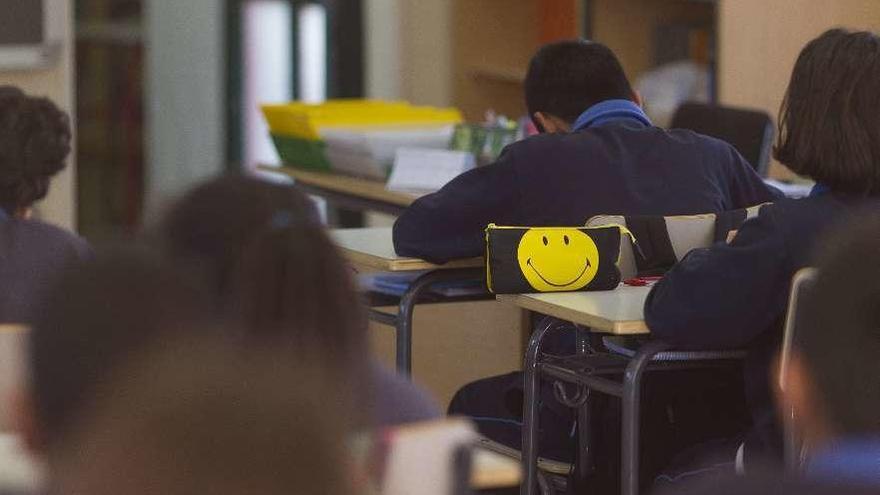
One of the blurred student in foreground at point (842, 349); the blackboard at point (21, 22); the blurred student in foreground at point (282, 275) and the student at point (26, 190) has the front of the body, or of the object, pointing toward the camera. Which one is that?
the blackboard

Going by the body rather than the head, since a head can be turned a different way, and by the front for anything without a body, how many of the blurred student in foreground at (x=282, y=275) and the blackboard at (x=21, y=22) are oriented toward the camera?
1

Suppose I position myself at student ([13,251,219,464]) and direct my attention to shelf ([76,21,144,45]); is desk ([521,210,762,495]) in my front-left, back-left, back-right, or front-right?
front-right

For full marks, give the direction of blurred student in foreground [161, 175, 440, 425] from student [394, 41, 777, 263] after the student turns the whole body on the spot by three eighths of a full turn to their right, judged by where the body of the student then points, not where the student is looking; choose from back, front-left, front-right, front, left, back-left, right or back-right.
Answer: front-right

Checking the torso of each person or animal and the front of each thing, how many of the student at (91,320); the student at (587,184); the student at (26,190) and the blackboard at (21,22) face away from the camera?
3

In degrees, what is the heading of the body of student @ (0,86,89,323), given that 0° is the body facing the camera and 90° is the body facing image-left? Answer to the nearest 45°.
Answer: approximately 180°

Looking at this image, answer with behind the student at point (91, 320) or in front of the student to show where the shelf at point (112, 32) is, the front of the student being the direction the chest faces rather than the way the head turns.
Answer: in front

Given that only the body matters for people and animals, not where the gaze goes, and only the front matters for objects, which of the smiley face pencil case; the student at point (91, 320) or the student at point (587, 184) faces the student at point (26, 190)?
the student at point (91, 320)

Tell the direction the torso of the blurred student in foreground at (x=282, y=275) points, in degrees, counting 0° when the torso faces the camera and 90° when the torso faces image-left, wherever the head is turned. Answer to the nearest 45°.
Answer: approximately 135°

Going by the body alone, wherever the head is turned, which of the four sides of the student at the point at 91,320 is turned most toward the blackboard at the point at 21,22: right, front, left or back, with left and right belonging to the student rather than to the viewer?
front

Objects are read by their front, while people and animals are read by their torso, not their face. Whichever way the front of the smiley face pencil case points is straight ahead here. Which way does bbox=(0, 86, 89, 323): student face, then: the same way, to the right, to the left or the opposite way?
the opposite way

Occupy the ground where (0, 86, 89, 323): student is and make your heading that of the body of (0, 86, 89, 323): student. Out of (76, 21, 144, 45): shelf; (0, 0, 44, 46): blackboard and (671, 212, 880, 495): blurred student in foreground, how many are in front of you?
2

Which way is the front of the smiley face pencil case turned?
toward the camera

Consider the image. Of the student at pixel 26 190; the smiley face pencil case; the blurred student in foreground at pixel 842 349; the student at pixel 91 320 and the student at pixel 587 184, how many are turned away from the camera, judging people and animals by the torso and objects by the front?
4

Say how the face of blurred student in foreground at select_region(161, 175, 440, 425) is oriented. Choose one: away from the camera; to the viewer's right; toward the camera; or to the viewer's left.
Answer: away from the camera

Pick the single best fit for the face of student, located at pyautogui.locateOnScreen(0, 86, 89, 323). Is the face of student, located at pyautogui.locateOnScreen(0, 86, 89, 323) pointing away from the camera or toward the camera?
away from the camera

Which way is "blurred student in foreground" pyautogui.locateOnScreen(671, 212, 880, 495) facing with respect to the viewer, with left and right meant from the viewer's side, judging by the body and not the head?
facing away from the viewer

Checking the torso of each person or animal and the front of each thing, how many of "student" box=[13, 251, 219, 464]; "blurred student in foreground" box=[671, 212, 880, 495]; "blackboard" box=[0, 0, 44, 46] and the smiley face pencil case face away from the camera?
2

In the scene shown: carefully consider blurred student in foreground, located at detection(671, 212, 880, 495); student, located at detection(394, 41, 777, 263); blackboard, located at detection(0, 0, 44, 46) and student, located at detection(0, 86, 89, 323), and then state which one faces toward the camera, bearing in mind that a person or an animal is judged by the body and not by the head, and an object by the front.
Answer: the blackboard

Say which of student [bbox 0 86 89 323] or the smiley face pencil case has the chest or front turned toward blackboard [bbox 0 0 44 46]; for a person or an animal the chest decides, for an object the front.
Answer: the student
